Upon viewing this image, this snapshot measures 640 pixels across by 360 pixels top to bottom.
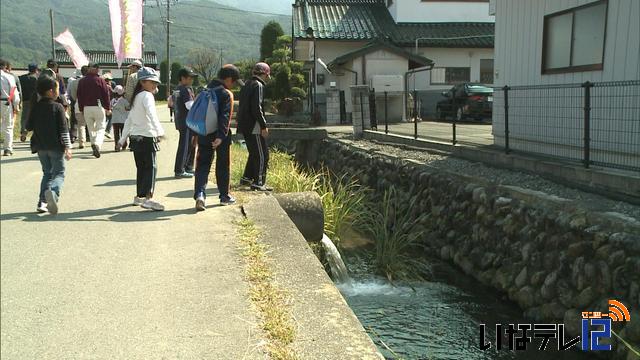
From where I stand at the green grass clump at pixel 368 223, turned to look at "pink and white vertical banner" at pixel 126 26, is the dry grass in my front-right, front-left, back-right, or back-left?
back-left

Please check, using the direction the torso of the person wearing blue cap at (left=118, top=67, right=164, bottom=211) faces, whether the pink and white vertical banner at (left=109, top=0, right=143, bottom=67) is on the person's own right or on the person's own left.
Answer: on the person's own left

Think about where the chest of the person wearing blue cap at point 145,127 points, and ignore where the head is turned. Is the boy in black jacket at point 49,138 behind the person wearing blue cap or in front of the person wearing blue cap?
behind

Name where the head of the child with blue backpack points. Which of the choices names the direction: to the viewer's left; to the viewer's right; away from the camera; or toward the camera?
to the viewer's right

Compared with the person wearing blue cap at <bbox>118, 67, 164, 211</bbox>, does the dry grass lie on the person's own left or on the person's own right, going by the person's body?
on the person's own right
